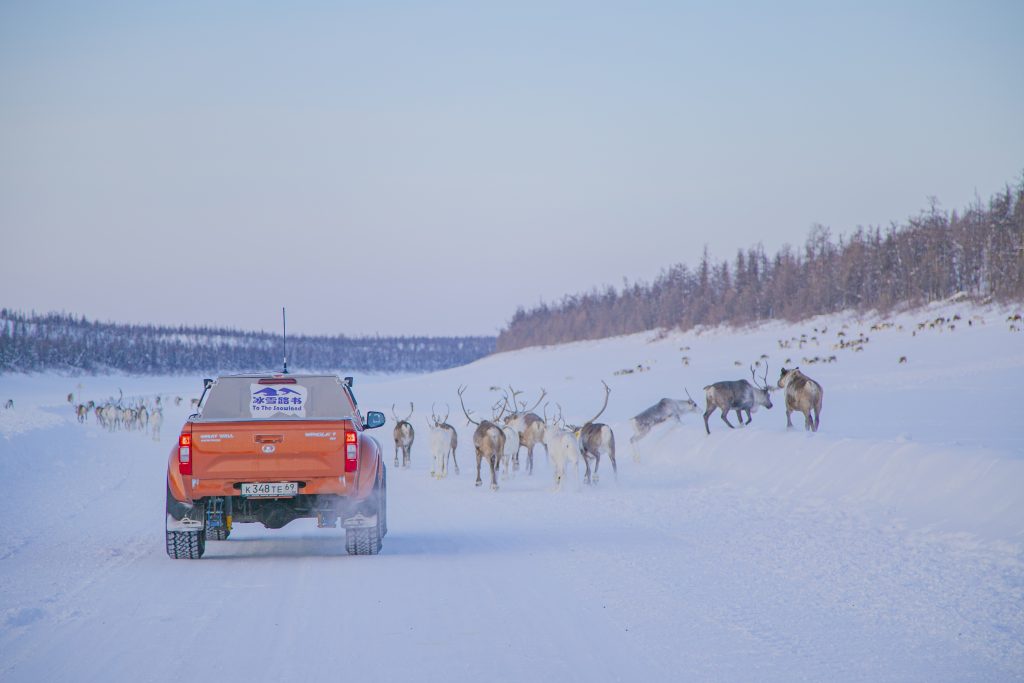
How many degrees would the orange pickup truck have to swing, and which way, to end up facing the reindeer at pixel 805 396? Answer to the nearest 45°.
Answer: approximately 45° to its right

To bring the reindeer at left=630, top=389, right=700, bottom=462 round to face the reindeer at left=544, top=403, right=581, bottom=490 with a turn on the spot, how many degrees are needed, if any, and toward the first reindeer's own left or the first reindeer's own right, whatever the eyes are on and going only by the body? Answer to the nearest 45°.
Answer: approximately 90° to the first reindeer's own right

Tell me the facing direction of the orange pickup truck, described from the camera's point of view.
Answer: facing away from the viewer

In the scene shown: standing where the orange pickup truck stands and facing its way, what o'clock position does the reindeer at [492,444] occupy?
The reindeer is roughly at 1 o'clock from the orange pickup truck.

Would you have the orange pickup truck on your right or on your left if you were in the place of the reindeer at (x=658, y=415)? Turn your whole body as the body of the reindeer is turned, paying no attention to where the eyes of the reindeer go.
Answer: on your right

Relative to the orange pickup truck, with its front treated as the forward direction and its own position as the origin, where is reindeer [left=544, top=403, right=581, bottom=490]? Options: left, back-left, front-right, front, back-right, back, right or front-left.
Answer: front-right

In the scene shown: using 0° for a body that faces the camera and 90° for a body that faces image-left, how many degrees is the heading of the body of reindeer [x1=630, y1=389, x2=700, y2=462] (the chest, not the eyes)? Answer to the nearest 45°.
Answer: approximately 270°

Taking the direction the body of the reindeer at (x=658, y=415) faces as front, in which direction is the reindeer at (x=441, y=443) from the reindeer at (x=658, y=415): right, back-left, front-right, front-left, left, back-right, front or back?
back-right

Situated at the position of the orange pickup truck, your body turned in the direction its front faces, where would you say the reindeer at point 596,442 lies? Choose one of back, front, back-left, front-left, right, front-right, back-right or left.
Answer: front-right

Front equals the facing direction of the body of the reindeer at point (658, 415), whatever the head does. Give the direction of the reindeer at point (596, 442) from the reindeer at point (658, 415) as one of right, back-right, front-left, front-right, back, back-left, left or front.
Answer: right

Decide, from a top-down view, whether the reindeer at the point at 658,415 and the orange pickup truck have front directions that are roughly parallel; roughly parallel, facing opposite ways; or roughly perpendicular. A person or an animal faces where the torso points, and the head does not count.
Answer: roughly perpendicular

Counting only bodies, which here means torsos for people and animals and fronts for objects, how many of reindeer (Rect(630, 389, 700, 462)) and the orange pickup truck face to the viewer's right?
1
